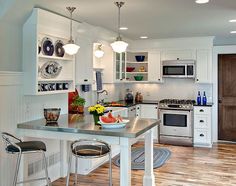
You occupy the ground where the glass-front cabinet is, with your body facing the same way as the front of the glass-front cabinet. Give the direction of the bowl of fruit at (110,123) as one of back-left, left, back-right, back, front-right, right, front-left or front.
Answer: front-right

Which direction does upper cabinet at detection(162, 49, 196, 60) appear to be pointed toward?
toward the camera

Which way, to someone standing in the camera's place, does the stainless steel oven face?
facing the viewer

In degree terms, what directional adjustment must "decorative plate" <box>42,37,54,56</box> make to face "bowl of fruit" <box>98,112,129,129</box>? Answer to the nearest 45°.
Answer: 0° — it already faces it

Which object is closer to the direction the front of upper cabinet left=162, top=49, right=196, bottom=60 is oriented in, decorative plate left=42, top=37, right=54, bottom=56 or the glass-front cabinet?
the decorative plate

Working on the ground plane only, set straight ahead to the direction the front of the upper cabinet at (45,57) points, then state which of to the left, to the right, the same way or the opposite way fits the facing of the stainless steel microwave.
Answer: to the right

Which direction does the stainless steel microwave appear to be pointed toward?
toward the camera

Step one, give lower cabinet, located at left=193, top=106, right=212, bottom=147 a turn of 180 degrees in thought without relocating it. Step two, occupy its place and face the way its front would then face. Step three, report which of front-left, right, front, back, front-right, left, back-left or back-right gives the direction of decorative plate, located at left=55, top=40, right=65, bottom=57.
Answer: back-left

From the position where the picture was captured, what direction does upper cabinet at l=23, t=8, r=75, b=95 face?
facing the viewer and to the right of the viewer

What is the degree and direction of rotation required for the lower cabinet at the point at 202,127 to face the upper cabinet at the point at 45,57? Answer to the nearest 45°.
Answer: approximately 45° to its right

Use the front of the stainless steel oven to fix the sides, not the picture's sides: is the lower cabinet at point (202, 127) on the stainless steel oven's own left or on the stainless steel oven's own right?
on the stainless steel oven's own left

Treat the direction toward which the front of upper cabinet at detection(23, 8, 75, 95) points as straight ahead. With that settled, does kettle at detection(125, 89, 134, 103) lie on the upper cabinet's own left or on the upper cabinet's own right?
on the upper cabinet's own left

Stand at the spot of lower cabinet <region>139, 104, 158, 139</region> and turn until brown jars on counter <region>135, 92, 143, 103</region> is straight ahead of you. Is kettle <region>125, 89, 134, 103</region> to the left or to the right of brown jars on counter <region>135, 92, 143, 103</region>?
left

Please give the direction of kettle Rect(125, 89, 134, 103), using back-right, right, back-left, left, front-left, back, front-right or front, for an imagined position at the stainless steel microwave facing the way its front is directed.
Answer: right

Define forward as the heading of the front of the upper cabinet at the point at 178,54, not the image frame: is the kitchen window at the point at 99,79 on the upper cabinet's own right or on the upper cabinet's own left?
on the upper cabinet's own right
